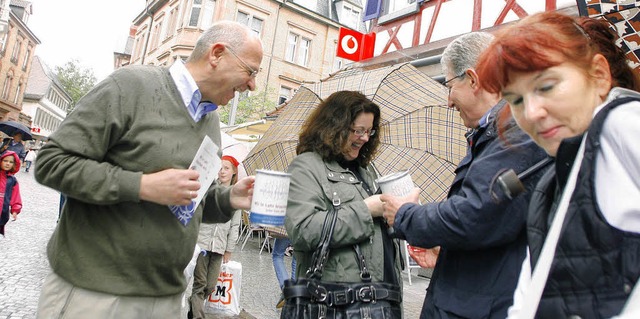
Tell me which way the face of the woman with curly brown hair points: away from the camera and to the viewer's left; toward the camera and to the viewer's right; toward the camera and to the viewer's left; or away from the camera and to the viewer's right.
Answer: toward the camera and to the viewer's right

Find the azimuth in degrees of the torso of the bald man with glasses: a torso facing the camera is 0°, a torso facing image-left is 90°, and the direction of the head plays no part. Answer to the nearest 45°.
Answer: approximately 270°

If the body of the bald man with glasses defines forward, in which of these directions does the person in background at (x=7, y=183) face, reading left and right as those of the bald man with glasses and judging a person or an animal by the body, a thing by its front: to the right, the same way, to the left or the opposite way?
to the right

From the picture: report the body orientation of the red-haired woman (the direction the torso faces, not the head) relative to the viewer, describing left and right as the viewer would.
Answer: facing the viewer and to the left of the viewer

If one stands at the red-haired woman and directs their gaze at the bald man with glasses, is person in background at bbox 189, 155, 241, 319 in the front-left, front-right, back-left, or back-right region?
front-right

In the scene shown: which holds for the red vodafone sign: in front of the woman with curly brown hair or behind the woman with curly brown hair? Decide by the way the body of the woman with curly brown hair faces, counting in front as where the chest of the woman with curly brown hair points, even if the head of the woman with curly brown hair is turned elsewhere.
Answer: behind

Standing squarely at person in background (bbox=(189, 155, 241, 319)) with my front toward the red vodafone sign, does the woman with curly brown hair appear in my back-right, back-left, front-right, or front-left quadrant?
back-right

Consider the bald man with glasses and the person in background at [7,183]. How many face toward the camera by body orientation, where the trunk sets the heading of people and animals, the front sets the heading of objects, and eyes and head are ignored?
1

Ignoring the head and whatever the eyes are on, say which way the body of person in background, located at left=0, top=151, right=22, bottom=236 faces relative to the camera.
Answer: toward the camera

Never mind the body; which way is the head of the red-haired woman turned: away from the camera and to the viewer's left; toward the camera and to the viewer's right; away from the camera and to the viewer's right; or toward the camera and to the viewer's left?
toward the camera and to the viewer's left

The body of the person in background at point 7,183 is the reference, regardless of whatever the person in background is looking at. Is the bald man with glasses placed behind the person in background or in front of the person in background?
in front

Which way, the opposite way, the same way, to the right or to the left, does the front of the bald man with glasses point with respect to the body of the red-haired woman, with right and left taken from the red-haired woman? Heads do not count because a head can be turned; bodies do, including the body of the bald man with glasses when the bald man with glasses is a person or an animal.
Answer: the opposite way

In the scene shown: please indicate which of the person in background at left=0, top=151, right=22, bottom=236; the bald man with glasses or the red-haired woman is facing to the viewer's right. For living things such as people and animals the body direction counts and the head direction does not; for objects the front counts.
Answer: the bald man with glasses

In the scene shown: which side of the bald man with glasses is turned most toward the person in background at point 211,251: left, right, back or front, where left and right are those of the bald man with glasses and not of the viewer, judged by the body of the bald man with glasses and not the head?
left

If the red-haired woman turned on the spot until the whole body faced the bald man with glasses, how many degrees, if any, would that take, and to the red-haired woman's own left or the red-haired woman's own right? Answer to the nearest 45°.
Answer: approximately 45° to the red-haired woman's own right

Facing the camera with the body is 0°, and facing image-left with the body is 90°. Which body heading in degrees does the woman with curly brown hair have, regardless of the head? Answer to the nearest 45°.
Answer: approximately 315°

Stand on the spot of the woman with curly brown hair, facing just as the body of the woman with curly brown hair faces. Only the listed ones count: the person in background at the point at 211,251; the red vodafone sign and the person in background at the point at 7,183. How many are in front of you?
0

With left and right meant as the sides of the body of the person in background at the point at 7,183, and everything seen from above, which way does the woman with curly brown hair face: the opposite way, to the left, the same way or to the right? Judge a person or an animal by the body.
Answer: the same way
